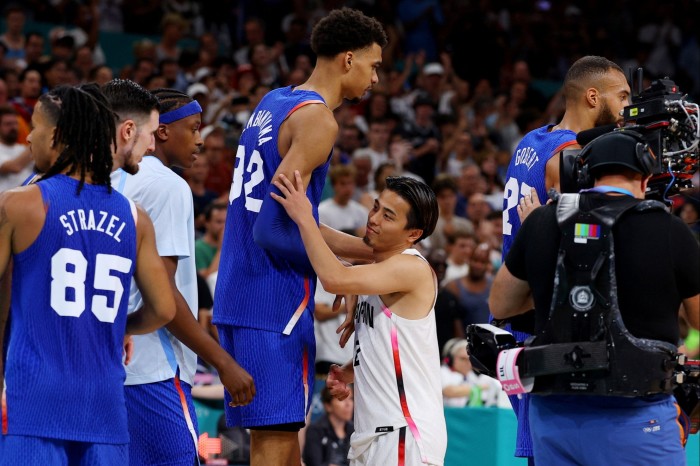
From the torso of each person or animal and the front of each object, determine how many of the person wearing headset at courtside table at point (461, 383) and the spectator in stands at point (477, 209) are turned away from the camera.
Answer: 0

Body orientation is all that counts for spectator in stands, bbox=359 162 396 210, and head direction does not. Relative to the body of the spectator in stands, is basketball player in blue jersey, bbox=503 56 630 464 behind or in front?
in front

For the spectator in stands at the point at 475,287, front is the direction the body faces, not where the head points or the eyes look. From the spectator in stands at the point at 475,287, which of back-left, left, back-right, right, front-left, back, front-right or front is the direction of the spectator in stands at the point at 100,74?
right

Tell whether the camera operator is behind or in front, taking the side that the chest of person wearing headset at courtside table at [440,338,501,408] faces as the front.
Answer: in front

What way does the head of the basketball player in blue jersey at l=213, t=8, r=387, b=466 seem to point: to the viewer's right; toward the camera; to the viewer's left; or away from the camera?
to the viewer's right

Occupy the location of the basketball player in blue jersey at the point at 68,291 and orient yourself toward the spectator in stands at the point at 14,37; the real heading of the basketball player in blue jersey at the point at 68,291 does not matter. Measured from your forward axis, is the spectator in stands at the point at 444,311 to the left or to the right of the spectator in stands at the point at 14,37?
right

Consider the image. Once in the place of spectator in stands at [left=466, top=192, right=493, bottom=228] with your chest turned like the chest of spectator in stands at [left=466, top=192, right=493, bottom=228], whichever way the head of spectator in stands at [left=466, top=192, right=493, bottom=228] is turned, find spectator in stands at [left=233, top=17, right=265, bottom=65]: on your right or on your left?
on your right

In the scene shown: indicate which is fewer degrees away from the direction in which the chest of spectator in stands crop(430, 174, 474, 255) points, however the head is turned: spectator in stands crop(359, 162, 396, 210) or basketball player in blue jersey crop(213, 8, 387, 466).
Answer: the basketball player in blue jersey

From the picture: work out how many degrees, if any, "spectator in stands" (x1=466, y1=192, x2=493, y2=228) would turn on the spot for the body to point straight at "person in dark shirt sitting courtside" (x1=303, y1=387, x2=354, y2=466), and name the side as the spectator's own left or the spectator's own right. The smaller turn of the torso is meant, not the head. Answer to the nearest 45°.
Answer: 0° — they already face them

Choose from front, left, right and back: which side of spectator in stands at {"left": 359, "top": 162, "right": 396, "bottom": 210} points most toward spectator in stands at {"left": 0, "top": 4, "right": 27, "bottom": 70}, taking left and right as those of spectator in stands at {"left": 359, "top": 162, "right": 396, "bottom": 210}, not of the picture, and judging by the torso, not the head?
right

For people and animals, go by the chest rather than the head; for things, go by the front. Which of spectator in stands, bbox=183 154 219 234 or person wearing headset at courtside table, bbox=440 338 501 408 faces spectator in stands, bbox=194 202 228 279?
spectator in stands, bbox=183 154 219 234

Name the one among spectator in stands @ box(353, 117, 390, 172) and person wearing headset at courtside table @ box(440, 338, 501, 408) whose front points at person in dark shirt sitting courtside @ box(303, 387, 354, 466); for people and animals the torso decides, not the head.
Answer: spectator in stands @ box(353, 117, 390, 172)
